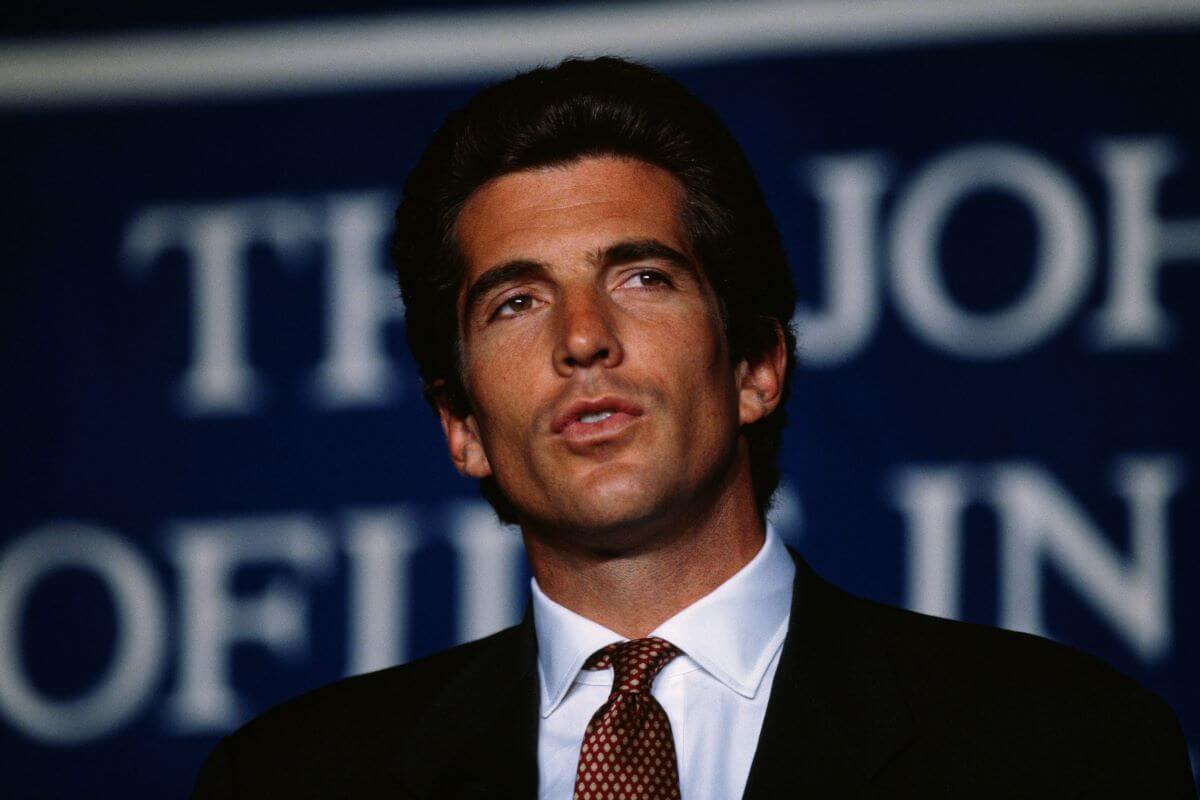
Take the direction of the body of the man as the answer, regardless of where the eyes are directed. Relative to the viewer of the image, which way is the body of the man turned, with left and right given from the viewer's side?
facing the viewer
